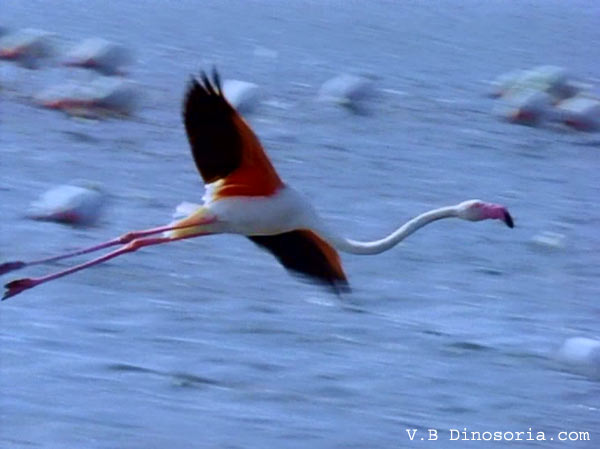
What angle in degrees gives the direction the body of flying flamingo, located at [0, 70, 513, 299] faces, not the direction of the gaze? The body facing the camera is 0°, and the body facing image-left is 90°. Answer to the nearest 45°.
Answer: approximately 270°

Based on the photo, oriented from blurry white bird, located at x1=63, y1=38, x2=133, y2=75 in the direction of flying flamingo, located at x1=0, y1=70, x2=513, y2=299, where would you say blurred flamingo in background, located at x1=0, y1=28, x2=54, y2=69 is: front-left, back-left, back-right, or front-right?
back-right

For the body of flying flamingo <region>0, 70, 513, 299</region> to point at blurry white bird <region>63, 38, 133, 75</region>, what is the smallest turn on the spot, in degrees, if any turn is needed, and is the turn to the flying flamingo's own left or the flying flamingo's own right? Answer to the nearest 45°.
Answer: approximately 90° to the flying flamingo's own left

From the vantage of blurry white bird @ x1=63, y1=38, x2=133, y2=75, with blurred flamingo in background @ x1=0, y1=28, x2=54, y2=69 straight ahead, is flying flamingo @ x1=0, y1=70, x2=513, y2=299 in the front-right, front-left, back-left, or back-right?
back-left

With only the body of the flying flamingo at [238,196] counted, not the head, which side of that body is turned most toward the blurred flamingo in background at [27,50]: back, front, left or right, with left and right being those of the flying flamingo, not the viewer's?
left
